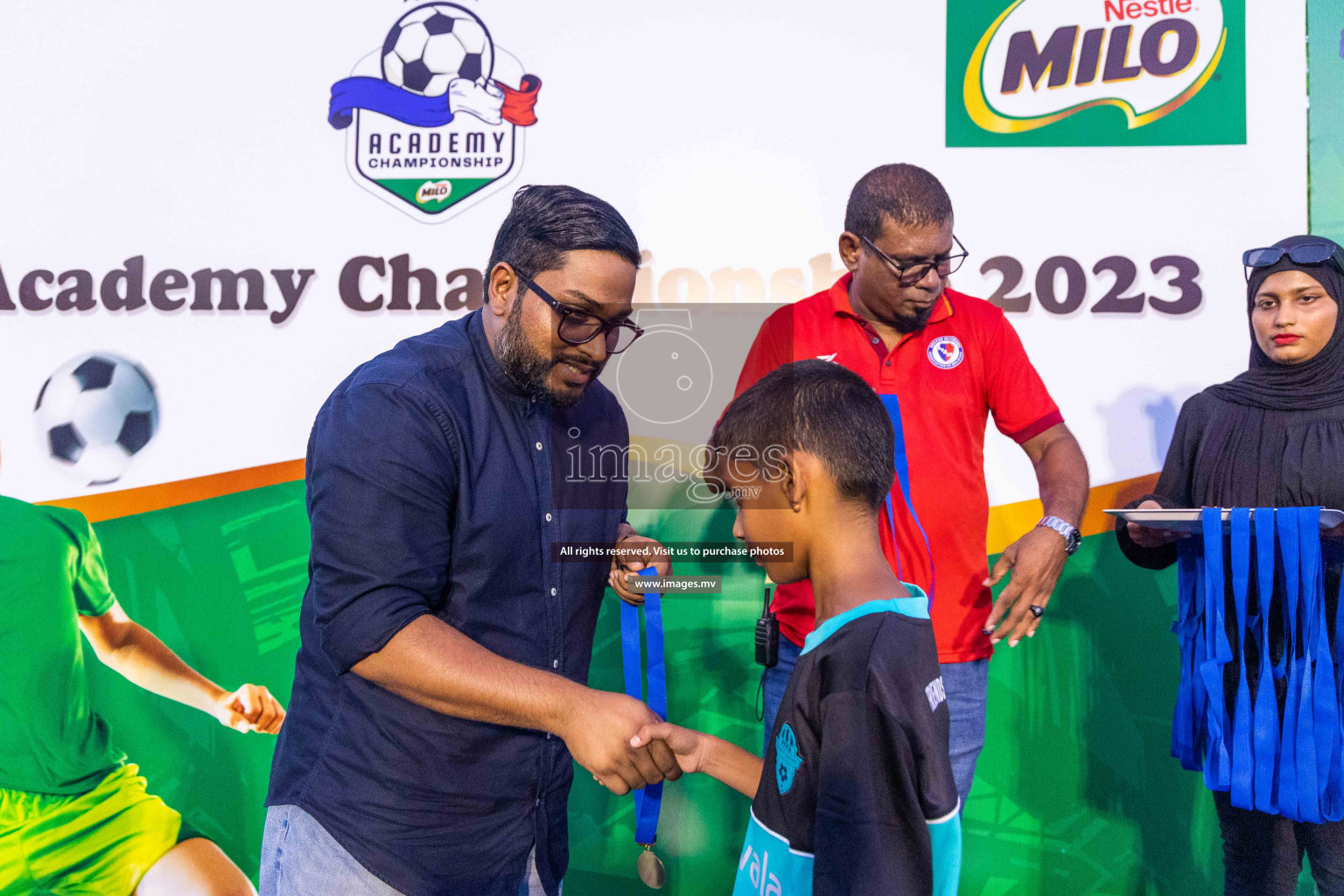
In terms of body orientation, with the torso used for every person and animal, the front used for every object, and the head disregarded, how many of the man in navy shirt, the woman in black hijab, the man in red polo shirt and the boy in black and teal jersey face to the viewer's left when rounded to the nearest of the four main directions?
1

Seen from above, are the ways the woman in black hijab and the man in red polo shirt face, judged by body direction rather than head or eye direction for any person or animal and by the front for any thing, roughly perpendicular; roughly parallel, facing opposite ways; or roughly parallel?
roughly parallel

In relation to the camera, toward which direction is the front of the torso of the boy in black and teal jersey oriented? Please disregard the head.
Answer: to the viewer's left

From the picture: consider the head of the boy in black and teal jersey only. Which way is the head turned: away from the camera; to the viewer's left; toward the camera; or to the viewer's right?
to the viewer's left

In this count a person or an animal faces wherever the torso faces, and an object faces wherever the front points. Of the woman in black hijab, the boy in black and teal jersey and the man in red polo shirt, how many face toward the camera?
2

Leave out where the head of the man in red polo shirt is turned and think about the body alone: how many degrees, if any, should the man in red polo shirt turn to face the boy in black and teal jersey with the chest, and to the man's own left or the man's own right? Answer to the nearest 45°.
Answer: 0° — they already face them

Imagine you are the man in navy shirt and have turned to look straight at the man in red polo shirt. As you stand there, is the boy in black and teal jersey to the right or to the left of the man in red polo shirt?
right

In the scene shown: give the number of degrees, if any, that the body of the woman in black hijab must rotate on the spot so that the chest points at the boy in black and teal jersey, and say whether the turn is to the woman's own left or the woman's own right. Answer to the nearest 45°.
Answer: approximately 45° to the woman's own right

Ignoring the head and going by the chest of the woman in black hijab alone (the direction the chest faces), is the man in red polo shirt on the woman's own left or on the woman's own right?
on the woman's own right

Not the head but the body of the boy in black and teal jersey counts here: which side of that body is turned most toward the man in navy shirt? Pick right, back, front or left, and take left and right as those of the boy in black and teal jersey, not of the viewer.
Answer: front

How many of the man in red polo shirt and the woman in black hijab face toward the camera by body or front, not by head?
2

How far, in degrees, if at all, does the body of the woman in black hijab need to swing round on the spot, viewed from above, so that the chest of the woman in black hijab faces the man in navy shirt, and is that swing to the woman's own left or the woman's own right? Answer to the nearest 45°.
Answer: approximately 45° to the woman's own right

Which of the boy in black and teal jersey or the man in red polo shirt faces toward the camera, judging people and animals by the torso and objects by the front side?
the man in red polo shirt

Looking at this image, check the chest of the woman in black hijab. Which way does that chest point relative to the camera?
toward the camera

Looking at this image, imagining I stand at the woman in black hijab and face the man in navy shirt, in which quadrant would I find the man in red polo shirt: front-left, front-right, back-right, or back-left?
front-right

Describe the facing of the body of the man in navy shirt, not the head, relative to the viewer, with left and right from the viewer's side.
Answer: facing the viewer and to the right of the viewer

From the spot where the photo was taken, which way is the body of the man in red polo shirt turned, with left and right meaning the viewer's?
facing the viewer

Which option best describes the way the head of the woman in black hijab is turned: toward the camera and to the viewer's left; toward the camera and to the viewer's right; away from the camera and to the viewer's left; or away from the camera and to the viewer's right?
toward the camera and to the viewer's left
